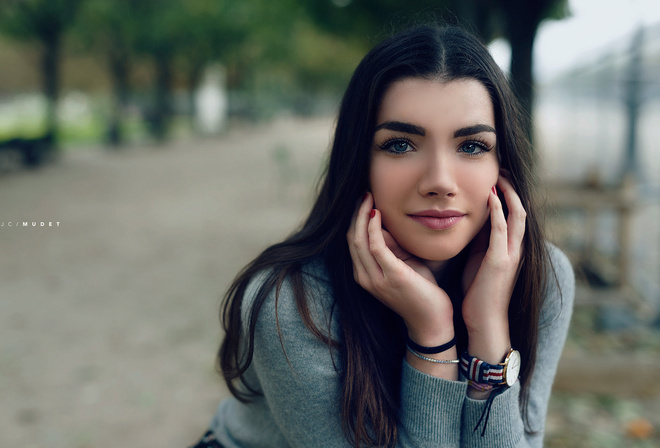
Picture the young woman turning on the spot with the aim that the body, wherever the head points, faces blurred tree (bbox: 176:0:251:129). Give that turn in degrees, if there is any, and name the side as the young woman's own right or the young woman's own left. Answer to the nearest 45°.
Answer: approximately 180°

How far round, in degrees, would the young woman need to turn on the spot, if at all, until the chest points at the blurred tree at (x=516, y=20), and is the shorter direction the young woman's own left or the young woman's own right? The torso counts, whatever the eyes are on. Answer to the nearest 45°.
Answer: approximately 180°

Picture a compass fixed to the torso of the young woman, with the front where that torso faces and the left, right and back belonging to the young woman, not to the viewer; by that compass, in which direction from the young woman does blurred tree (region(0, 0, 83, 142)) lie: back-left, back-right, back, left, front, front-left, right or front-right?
back-right

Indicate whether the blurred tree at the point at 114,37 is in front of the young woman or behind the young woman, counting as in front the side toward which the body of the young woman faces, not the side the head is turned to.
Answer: behind

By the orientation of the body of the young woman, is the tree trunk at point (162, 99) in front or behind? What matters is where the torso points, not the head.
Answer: behind

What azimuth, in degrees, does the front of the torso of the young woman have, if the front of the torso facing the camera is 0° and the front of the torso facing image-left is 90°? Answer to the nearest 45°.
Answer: approximately 0°
